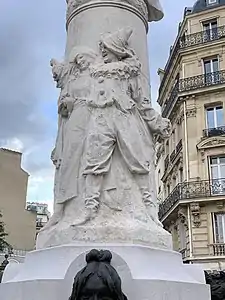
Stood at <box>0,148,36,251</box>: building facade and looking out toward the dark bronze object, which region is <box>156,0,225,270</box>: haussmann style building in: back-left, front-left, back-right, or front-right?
front-left

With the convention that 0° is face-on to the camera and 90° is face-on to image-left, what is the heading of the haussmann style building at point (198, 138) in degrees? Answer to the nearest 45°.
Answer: approximately 45°

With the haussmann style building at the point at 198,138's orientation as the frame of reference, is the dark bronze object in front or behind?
in front

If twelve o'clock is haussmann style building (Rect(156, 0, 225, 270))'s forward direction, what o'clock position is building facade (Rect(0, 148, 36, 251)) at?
The building facade is roughly at 2 o'clock from the haussmann style building.

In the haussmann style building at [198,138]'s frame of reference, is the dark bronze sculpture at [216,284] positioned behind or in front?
in front
